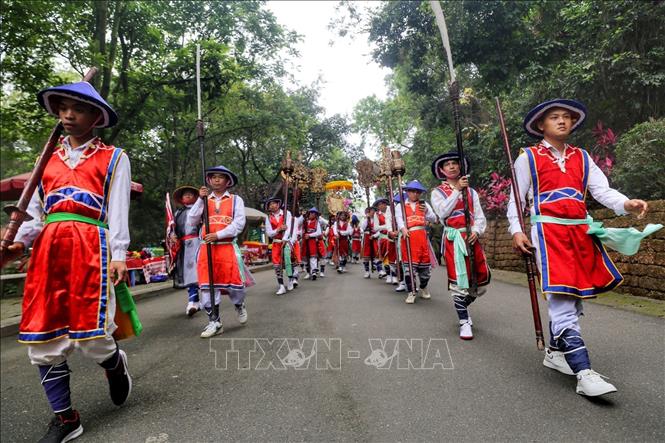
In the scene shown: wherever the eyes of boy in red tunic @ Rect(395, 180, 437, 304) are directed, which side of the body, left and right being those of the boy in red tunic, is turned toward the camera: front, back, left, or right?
front

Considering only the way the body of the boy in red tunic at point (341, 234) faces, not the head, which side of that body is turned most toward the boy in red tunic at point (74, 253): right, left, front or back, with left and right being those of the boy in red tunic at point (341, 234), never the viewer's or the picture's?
front

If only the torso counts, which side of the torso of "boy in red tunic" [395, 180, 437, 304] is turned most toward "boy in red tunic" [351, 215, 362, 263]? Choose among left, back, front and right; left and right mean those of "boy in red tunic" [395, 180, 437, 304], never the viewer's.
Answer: back

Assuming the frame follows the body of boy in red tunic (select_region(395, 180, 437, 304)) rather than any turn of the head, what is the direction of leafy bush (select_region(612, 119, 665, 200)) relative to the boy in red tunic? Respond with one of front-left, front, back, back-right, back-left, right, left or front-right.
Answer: left

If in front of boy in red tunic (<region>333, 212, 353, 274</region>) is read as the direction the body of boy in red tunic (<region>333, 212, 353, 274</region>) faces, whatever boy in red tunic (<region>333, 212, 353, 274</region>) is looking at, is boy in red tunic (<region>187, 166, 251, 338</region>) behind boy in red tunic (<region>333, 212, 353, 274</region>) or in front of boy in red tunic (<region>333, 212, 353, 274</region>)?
in front

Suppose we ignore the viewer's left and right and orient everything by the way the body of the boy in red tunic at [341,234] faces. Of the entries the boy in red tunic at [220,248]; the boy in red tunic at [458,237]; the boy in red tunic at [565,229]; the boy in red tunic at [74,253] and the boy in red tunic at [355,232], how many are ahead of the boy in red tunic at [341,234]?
4

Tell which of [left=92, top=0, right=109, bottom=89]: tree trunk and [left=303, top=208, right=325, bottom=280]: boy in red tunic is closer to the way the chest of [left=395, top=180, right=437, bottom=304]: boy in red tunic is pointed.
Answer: the tree trunk

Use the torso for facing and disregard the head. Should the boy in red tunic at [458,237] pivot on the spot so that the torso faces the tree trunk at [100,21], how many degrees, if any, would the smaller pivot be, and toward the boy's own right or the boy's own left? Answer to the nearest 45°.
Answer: approximately 90° to the boy's own right

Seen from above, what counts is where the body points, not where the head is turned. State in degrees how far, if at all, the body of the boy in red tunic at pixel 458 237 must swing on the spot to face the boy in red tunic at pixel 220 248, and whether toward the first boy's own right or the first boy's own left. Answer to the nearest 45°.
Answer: approximately 90° to the first boy's own right

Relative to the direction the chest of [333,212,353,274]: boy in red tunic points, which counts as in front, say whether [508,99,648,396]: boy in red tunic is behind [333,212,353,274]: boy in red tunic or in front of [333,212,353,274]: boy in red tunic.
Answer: in front

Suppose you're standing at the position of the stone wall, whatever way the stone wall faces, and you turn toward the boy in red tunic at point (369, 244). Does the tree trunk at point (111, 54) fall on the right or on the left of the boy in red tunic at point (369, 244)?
left

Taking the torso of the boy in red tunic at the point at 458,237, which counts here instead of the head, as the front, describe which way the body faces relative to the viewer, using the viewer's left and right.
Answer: facing the viewer
